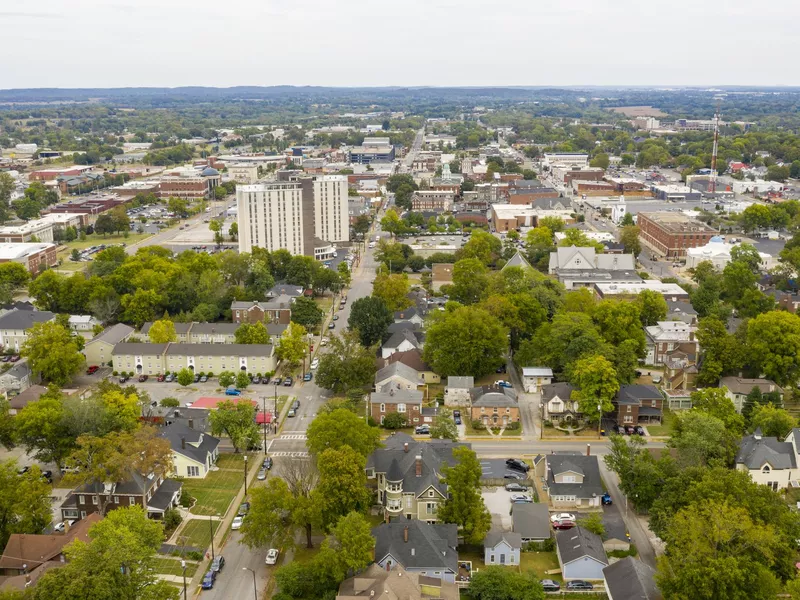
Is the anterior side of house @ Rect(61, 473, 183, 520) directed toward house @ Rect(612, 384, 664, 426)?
yes

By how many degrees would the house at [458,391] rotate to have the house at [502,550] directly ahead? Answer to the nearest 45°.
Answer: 0° — it already faces it

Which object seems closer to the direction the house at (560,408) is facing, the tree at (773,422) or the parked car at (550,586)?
the parked car

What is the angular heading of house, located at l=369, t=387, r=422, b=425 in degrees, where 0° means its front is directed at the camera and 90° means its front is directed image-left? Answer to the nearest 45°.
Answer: approximately 0°

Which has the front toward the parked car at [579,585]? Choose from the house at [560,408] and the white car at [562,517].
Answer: the house
